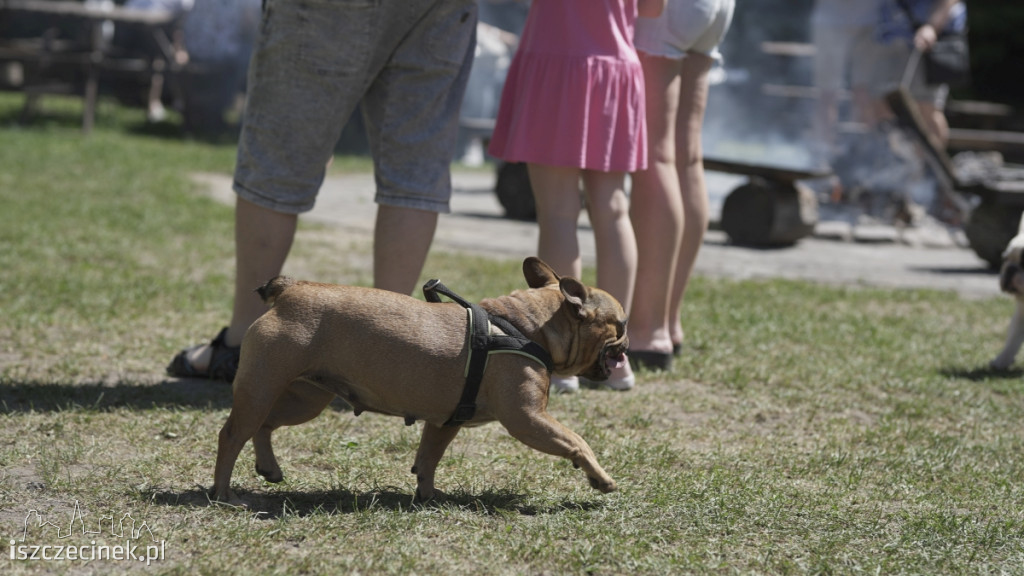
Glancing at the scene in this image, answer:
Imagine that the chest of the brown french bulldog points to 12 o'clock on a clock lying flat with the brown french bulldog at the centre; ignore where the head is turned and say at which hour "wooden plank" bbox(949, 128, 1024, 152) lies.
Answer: The wooden plank is roughly at 10 o'clock from the brown french bulldog.

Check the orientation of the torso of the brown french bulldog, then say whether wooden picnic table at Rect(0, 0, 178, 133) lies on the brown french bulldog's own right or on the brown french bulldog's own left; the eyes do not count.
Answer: on the brown french bulldog's own left

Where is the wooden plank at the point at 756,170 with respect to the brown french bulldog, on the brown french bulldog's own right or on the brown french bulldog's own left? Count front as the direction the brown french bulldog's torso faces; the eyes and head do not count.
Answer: on the brown french bulldog's own left

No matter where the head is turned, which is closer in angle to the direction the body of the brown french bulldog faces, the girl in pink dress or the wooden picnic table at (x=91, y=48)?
the girl in pink dress

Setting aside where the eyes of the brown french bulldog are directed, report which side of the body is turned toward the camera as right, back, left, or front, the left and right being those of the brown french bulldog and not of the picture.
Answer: right

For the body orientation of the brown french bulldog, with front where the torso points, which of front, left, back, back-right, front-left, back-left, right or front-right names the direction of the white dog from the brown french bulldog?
front-left

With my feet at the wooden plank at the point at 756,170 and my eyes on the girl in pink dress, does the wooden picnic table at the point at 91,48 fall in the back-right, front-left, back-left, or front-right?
back-right

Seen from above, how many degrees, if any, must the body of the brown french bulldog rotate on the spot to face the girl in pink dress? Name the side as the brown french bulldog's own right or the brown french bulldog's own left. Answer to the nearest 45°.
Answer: approximately 90° to the brown french bulldog's own left
